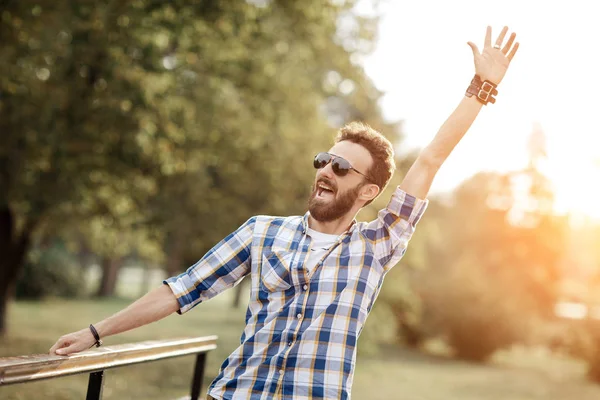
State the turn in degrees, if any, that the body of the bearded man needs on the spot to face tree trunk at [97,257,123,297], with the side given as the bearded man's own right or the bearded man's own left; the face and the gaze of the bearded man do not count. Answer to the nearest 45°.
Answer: approximately 180°

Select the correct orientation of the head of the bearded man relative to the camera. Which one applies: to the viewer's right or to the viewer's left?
to the viewer's left

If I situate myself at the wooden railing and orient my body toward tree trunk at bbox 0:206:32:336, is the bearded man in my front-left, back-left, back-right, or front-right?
back-right

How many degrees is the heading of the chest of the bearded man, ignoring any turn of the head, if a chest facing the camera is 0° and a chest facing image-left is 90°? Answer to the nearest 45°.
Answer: approximately 0°

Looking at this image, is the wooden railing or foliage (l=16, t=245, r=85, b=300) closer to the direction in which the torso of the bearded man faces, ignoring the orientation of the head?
the wooden railing

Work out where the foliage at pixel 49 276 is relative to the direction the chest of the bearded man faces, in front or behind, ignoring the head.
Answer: behind

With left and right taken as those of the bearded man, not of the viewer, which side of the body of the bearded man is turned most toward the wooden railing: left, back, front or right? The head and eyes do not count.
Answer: right

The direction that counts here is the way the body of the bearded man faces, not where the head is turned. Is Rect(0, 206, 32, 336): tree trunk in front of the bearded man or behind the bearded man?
behind
